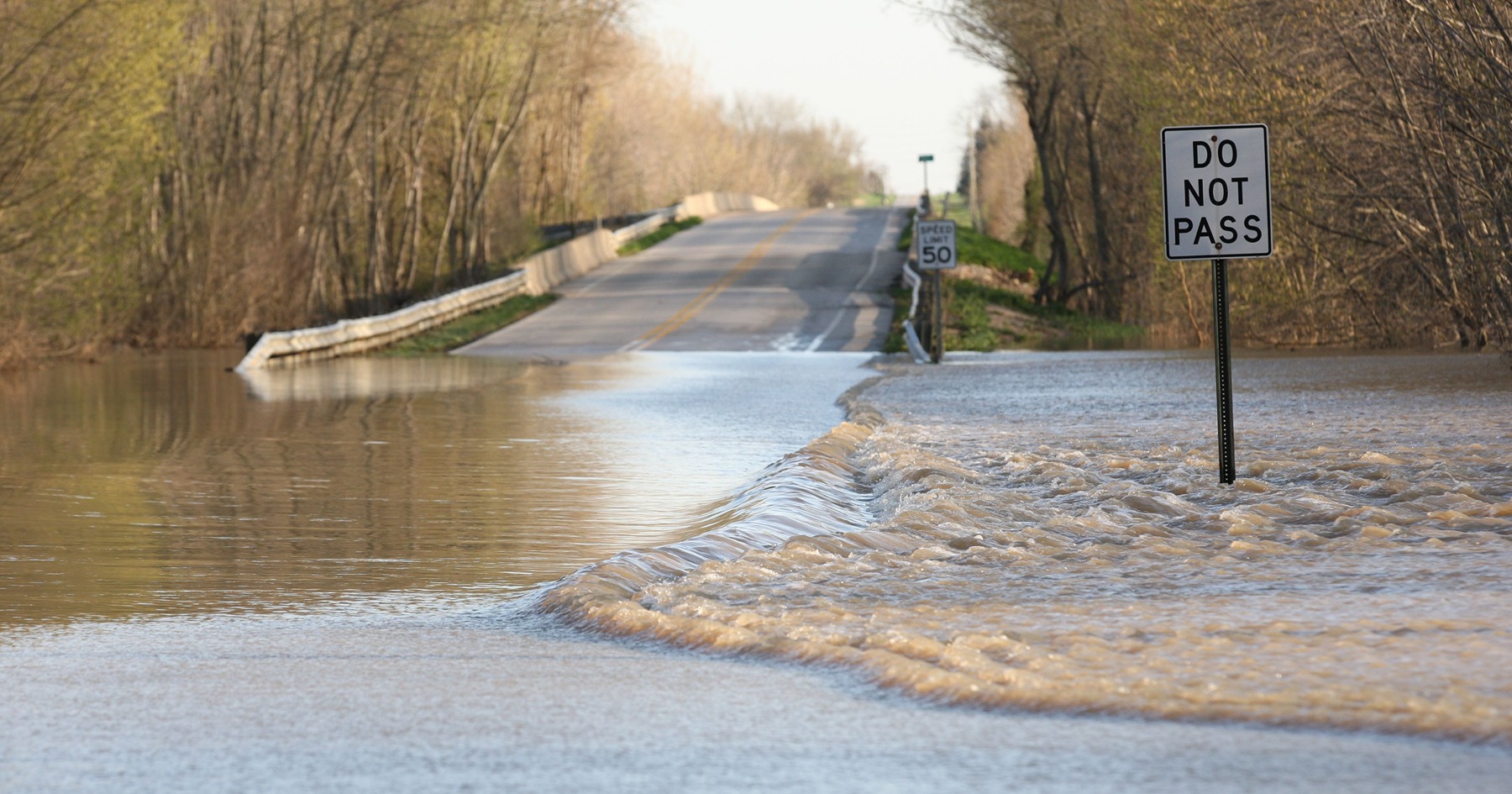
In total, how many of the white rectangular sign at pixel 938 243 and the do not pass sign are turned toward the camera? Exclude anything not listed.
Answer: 2

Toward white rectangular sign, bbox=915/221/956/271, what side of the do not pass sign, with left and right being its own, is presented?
back

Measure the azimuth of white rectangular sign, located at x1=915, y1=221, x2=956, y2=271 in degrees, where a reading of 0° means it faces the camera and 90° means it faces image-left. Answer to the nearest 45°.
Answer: approximately 0°

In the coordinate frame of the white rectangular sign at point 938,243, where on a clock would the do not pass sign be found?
The do not pass sign is roughly at 12 o'clock from the white rectangular sign.
